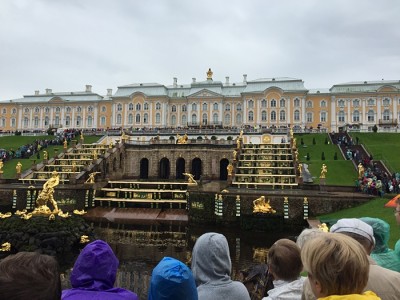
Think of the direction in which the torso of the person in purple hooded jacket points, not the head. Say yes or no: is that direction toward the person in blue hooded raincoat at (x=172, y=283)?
no

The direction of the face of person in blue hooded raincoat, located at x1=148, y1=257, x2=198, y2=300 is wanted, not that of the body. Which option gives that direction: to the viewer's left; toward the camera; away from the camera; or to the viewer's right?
away from the camera

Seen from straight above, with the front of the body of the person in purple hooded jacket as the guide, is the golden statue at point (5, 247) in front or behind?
in front

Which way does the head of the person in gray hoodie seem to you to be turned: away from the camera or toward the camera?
away from the camera

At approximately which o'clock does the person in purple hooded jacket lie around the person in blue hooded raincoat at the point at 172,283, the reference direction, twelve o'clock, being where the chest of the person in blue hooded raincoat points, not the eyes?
The person in purple hooded jacket is roughly at 10 o'clock from the person in blue hooded raincoat.

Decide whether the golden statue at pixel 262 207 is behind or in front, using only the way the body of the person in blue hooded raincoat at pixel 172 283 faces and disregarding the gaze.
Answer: in front

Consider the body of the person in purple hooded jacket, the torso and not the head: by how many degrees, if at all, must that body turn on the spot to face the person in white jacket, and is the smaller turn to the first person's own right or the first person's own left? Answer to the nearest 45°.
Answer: approximately 90° to the first person's own right

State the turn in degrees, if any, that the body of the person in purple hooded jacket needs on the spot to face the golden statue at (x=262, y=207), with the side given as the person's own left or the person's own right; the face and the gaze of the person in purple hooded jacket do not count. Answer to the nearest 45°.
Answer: approximately 45° to the person's own right

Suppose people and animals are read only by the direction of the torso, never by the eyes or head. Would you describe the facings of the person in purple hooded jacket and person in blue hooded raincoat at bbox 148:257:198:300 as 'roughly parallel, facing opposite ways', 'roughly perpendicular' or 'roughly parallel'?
roughly parallel

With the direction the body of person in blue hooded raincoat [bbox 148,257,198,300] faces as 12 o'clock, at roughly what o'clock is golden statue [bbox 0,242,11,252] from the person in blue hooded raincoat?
The golden statue is roughly at 11 o'clock from the person in blue hooded raincoat.

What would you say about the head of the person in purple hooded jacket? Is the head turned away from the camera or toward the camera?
away from the camera

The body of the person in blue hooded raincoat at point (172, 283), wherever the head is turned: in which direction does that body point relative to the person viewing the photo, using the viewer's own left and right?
facing away from the viewer

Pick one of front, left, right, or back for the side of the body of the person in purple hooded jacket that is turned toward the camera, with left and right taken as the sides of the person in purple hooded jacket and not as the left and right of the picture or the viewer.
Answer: back

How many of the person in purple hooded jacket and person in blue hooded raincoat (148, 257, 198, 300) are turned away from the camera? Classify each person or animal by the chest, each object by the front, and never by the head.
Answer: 2

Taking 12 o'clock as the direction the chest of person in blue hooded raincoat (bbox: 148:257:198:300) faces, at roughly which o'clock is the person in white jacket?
The person in white jacket is roughly at 2 o'clock from the person in blue hooded raincoat.

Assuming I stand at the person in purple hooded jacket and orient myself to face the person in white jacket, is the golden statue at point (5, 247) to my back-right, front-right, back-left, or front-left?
back-left
